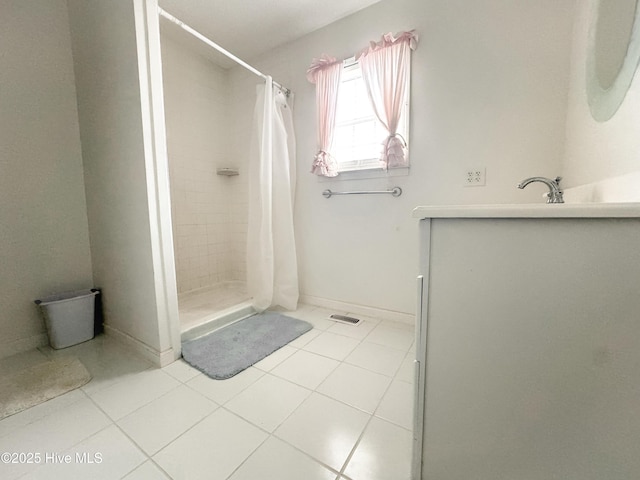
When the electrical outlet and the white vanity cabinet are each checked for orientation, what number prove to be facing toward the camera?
1

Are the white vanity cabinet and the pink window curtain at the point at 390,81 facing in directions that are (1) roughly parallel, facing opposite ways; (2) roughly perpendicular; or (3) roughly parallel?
roughly perpendicular

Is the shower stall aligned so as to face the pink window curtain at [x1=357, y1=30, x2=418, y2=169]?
yes

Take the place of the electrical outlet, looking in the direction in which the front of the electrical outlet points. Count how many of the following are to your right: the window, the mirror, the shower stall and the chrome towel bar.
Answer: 3

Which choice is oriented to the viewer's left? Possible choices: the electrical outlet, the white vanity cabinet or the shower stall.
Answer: the white vanity cabinet

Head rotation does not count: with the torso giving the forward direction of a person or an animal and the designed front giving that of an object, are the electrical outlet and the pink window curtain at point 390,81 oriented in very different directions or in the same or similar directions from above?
same or similar directions

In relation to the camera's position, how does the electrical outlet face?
facing the viewer

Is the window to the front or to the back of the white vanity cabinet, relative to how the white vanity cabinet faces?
to the front

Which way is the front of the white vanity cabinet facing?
to the viewer's left

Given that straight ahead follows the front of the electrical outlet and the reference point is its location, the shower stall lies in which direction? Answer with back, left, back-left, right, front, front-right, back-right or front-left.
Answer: right

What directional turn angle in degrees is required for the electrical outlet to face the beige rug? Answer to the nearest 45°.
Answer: approximately 45° to its right

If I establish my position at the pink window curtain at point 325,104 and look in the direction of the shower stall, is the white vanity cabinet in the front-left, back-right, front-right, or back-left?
back-left

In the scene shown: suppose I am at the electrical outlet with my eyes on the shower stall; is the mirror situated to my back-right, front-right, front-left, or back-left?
back-left

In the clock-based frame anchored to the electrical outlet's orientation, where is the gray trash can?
The gray trash can is roughly at 2 o'clock from the electrical outlet.

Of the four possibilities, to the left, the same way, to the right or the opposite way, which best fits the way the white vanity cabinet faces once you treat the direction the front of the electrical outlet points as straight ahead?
to the right

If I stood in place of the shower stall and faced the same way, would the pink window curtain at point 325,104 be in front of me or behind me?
in front
